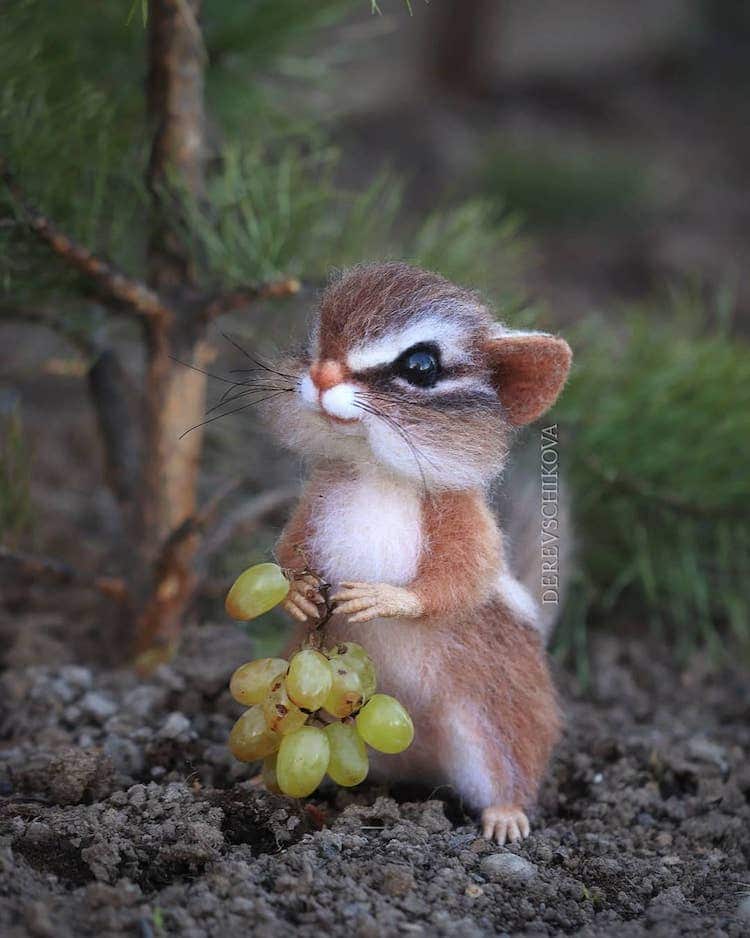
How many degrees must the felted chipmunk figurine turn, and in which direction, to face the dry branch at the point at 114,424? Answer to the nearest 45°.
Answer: approximately 90° to its right

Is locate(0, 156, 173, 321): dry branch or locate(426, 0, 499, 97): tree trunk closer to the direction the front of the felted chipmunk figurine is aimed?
the dry branch

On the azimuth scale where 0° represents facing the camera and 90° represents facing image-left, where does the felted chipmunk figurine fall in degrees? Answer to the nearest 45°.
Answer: approximately 45°

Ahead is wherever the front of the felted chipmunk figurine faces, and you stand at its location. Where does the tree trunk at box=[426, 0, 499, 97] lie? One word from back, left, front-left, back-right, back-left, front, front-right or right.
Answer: back-right

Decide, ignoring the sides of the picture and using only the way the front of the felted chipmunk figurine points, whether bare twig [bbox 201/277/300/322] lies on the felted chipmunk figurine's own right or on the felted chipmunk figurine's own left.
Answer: on the felted chipmunk figurine's own right

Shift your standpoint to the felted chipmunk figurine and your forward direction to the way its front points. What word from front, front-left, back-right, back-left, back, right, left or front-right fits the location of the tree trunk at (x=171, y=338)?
right
